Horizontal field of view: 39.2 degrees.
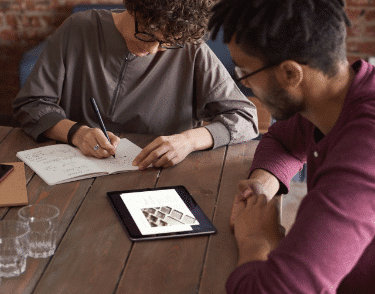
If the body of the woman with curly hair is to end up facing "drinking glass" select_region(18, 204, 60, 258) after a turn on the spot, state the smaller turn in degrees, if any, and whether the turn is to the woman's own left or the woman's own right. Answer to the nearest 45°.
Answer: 0° — they already face it

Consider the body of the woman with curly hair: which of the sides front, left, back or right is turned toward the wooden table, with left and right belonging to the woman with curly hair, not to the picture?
front

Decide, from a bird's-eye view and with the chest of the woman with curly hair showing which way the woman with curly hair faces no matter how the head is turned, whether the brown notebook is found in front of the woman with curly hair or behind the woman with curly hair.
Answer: in front

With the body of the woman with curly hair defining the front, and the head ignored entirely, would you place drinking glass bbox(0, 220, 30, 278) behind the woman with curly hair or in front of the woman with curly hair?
in front

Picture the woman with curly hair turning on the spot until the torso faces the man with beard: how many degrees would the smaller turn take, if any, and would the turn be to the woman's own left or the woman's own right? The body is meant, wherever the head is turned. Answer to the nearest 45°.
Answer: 0° — they already face them

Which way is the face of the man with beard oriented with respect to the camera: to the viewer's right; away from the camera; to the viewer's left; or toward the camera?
to the viewer's left

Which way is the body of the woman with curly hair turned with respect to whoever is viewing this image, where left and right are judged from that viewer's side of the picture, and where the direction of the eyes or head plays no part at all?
facing the viewer

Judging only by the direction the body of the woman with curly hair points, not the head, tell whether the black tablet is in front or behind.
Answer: in front
